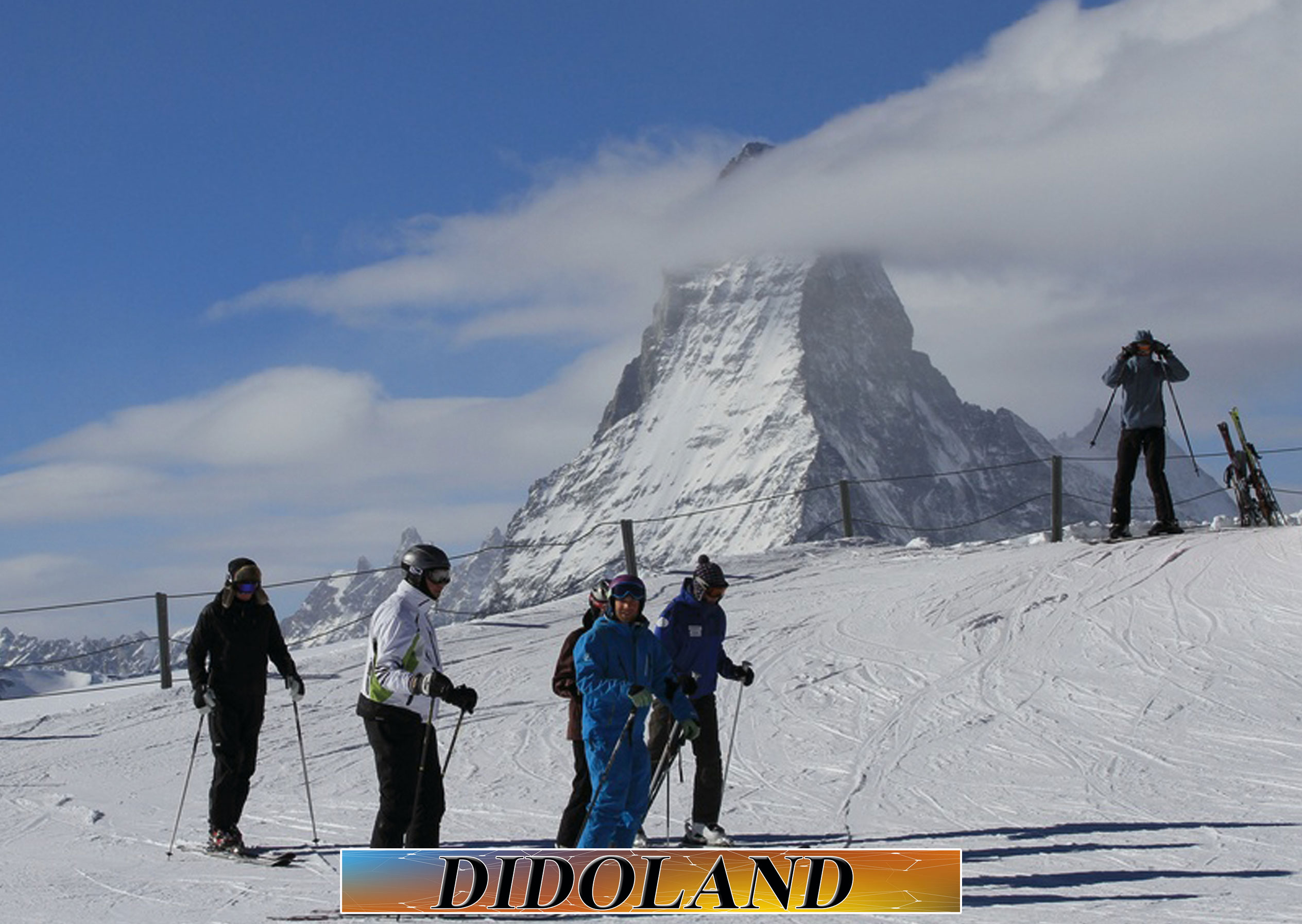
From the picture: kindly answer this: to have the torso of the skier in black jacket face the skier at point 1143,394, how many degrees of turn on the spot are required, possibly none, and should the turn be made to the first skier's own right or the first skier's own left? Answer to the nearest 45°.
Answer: approximately 90° to the first skier's own left

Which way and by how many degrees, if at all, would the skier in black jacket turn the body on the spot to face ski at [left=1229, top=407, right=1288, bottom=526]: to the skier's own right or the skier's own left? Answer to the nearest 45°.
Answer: approximately 90° to the skier's own left

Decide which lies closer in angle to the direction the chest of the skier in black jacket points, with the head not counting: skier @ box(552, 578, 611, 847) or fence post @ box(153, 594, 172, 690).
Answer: the skier

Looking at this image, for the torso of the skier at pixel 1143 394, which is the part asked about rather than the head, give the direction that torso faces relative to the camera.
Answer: toward the camera

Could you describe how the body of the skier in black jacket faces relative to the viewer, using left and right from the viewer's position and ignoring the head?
facing the viewer and to the right of the viewer

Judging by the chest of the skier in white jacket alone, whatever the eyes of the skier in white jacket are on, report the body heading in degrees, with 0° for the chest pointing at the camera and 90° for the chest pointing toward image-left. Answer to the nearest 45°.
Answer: approximately 270°

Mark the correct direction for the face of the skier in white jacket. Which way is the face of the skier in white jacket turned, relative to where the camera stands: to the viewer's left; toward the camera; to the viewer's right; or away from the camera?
to the viewer's right

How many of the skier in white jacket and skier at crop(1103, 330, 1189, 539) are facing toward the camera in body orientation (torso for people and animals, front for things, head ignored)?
1

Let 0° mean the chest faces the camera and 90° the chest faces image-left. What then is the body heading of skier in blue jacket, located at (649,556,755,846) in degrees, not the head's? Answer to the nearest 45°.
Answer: approximately 315°

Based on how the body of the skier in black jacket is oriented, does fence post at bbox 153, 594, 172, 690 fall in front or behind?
behind

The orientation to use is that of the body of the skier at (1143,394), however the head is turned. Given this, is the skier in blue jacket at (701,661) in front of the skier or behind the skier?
in front
